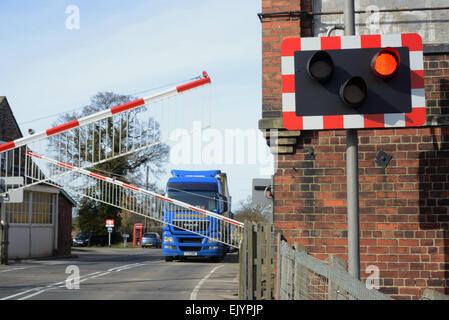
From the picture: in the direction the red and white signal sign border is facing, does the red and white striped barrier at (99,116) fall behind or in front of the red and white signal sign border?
behind

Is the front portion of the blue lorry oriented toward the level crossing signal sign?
yes

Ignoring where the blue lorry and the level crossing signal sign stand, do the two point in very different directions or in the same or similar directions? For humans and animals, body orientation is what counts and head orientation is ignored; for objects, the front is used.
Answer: same or similar directions

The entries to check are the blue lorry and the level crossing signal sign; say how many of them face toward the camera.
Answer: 2

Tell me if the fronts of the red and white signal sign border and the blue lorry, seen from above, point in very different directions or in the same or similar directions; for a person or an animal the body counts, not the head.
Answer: same or similar directions

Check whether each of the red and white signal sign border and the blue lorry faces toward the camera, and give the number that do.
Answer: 2

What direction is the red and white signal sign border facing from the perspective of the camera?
toward the camera

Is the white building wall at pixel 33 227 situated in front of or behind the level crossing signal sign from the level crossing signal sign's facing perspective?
behind

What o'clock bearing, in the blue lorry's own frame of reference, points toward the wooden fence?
The wooden fence is roughly at 12 o'clock from the blue lorry.

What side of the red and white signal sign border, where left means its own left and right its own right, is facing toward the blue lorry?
back

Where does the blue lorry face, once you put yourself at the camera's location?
facing the viewer

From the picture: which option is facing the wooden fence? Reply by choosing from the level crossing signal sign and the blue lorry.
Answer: the blue lorry

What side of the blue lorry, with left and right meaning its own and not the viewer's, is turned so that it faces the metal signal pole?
front
